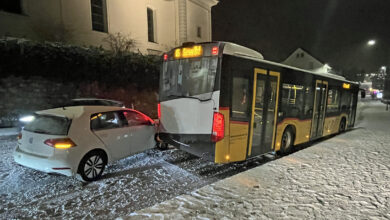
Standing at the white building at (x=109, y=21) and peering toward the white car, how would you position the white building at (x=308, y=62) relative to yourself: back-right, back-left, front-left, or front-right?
back-left

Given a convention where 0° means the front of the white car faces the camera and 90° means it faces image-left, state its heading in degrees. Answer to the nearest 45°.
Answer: approximately 225°

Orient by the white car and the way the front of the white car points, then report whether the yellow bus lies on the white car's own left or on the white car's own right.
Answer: on the white car's own right

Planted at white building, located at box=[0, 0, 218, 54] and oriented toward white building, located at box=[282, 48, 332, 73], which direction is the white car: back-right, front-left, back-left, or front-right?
back-right
